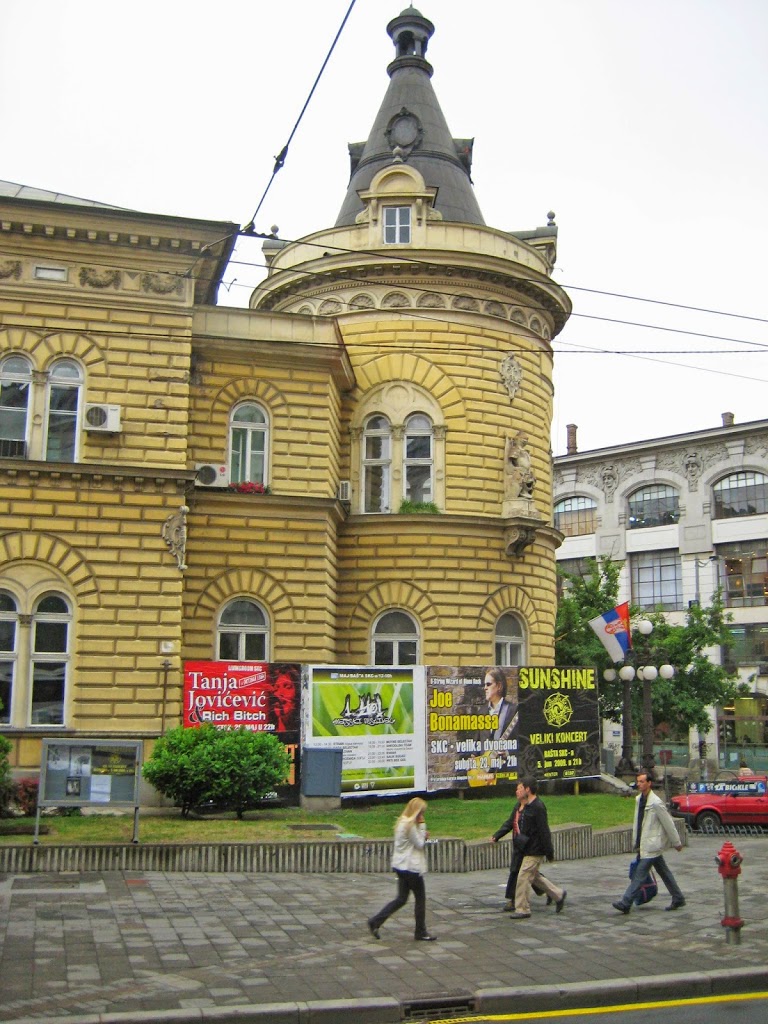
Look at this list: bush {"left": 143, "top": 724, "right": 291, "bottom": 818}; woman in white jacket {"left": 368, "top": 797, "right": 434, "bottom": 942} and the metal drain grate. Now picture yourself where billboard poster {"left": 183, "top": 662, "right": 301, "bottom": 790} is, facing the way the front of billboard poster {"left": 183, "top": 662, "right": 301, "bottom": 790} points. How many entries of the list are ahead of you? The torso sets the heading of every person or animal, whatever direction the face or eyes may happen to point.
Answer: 3

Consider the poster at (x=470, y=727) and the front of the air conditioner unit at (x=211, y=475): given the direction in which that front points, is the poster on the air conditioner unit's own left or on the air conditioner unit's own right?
on the air conditioner unit's own left

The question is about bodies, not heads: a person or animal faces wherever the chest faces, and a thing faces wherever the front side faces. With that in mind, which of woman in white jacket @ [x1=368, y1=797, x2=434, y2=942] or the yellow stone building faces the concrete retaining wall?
the yellow stone building

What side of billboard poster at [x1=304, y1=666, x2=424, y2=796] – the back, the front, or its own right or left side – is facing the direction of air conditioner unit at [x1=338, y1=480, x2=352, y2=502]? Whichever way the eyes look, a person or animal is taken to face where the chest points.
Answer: back

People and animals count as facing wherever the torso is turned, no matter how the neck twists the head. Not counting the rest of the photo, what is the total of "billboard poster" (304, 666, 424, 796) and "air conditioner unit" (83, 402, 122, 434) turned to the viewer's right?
0

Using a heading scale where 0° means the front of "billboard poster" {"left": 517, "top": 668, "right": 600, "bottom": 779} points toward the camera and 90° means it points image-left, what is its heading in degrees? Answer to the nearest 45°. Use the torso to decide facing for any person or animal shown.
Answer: approximately 0°
